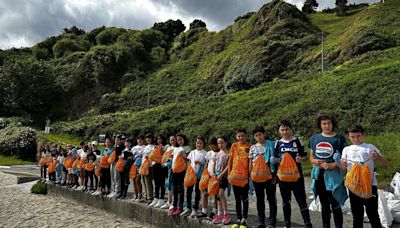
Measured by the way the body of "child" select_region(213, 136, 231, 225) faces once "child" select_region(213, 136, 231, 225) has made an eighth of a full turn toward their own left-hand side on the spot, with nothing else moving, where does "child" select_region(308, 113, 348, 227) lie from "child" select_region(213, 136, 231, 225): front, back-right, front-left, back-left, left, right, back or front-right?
front-left

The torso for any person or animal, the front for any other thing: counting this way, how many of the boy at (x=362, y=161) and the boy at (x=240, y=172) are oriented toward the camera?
2

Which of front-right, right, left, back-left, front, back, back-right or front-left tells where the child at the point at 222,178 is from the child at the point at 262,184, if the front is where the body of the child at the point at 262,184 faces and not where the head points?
back-right

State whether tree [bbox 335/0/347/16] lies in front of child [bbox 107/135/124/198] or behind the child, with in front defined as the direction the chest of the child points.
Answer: behind

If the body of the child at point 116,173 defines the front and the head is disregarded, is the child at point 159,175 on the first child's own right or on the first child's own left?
on the first child's own left

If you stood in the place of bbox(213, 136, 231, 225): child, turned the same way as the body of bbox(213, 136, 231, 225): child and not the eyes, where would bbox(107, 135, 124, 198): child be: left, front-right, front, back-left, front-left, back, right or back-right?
right

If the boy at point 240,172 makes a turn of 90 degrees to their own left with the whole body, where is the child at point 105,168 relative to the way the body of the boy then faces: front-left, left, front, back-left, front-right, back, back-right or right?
back-left

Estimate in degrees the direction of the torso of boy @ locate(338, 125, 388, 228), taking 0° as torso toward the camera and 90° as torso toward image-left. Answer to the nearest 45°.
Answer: approximately 0°

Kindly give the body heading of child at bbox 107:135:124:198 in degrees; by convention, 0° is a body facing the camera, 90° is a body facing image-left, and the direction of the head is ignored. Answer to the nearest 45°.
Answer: approximately 45°
